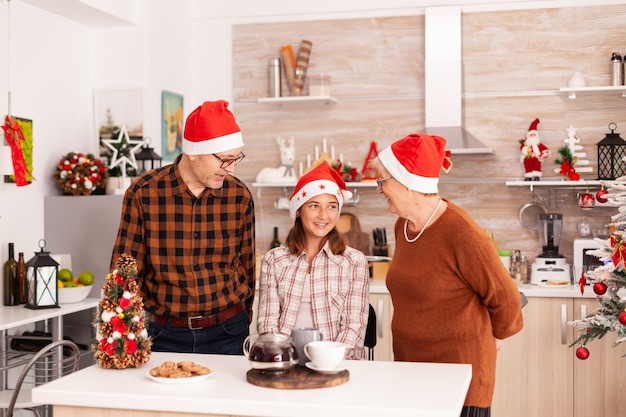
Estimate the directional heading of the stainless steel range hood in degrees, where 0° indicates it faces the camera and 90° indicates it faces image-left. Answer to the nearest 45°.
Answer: approximately 0°

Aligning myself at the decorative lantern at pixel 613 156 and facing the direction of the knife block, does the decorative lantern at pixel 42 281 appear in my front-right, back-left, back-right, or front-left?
front-left

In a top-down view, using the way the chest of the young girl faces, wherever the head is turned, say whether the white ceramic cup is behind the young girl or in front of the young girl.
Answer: in front

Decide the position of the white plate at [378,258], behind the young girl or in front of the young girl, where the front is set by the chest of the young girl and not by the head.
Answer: behind

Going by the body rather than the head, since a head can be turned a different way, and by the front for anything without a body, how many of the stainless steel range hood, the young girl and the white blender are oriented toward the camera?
3

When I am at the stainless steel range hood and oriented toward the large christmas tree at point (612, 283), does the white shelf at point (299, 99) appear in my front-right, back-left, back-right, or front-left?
back-right

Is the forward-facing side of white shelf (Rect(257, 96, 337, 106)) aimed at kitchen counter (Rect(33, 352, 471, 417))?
yes

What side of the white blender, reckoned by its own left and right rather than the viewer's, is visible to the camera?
front

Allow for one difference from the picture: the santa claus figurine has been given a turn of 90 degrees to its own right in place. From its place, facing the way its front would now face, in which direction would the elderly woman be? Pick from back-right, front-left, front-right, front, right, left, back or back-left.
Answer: left

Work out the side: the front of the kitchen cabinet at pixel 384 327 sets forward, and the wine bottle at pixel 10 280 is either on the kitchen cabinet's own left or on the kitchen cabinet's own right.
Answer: on the kitchen cabinet's own right

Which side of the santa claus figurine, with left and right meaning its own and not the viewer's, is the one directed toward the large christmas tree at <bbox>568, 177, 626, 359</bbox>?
front
